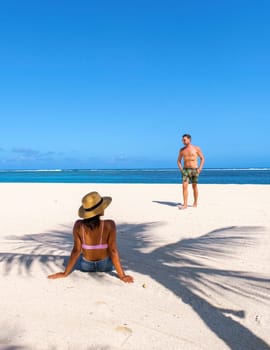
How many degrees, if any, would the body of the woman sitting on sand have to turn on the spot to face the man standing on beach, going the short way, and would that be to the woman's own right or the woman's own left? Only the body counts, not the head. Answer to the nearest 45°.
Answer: approximately 45° to the woman's own right

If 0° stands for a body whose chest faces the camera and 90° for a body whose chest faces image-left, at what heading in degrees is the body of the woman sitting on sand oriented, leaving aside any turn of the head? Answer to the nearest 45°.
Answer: approximately 180°
